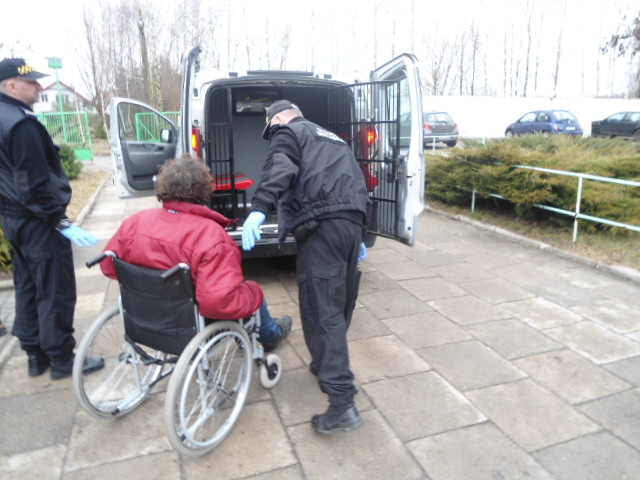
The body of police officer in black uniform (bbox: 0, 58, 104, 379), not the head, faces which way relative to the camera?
to the viewer's right

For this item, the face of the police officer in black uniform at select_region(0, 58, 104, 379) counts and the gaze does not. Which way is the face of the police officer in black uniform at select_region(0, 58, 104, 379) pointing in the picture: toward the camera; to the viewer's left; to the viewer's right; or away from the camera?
to the viewer's right

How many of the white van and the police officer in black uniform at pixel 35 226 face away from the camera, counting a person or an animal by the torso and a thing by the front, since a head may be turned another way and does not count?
1

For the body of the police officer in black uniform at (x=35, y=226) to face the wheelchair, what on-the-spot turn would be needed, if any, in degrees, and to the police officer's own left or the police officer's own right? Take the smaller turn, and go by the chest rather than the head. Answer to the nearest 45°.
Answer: approximately 45° to the police officer's own right

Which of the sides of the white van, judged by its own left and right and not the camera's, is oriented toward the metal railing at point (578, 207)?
right

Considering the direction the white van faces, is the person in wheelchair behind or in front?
behind

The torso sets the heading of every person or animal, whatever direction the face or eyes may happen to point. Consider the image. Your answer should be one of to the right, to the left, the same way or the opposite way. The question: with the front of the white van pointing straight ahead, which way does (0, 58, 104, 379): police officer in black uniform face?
to the right

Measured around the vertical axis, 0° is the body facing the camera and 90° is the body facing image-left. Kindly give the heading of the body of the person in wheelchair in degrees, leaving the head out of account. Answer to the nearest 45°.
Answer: approximately 225°

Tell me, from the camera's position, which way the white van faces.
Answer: facing away from the viewer

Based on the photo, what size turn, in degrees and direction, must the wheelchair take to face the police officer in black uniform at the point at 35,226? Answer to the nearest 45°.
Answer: approximately 90° to its left

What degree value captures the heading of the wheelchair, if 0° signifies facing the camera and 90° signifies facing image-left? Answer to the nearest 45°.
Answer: approximately 225°

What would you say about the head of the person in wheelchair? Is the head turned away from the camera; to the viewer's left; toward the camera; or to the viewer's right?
away from the camera
